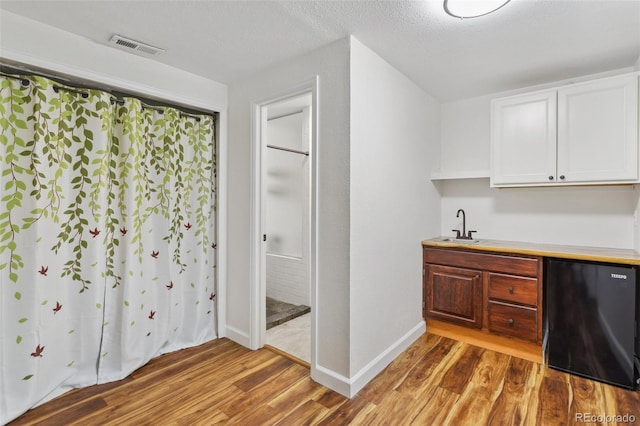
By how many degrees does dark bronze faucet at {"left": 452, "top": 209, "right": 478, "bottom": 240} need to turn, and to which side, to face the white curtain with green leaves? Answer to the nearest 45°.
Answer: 0° — it already faces it

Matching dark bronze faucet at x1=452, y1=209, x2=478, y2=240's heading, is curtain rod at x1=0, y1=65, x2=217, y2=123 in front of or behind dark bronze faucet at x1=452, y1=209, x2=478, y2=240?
in front

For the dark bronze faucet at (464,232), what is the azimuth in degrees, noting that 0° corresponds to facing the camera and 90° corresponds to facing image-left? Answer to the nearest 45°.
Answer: approximately 45°

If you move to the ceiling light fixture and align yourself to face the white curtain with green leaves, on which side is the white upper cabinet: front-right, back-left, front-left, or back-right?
back-right

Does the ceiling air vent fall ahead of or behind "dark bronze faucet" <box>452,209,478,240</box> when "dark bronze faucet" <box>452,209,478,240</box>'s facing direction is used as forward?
ahead
